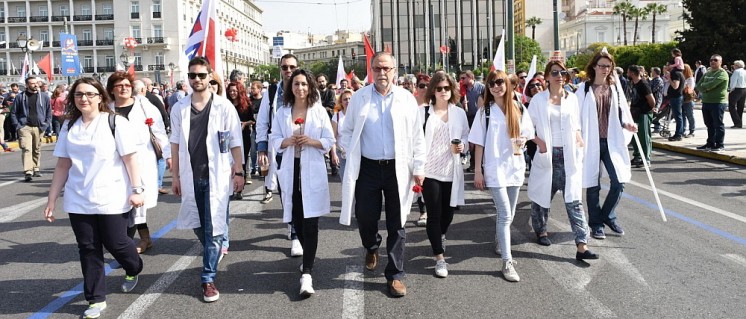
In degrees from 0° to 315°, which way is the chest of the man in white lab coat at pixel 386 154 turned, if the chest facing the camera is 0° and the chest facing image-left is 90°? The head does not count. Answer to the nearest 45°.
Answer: approximately 0°

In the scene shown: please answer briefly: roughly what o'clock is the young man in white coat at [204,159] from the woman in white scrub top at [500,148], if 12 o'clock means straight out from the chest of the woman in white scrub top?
The young man in white coat is roughly at 2 o'clock from the woman in white scrub top.

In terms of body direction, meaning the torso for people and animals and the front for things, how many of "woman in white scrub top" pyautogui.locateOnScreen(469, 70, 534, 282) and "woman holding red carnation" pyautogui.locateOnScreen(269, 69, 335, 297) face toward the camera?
2

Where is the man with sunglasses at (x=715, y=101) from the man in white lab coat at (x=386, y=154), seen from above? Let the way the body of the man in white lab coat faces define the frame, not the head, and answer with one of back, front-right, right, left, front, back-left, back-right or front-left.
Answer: back-left

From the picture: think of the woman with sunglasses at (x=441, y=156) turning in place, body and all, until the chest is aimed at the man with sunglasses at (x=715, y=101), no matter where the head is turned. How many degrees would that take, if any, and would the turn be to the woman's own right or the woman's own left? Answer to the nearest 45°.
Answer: approximately 135° to the woman's own left

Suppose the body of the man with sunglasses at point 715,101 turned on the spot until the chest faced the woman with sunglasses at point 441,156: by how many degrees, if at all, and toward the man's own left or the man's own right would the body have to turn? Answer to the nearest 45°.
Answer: approximately 45° to the man's own left

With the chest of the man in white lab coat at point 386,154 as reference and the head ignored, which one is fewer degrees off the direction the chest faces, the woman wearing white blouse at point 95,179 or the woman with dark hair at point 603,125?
the woman wearing white blouse

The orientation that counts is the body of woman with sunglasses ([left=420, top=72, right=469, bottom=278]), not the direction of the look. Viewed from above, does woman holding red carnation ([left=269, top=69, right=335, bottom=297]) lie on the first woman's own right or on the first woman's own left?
on the first woman's own right

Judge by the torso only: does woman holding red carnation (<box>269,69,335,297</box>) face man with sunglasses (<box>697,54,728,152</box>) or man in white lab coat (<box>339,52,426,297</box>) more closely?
the man in white lab coat
